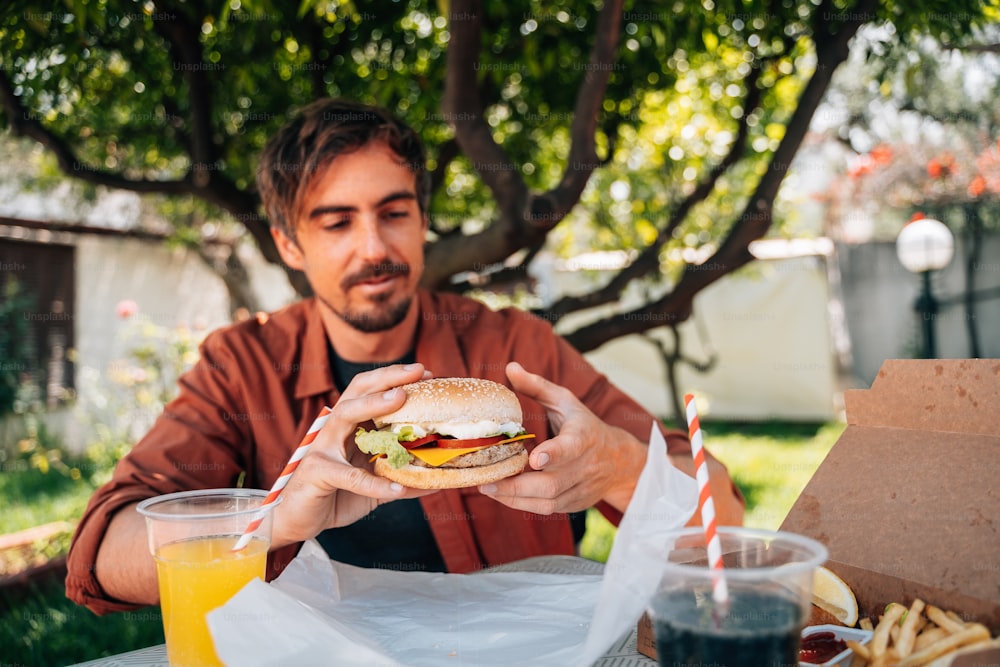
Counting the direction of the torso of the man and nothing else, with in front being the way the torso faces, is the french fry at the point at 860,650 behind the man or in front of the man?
in front

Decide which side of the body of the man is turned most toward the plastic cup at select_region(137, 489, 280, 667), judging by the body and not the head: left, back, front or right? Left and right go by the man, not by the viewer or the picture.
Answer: front

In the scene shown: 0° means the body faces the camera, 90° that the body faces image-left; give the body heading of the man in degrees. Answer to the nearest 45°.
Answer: approximately 0°

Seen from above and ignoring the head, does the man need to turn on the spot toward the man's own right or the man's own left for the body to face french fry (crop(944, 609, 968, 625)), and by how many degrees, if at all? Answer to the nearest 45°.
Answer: approximately 45° to the man's own left

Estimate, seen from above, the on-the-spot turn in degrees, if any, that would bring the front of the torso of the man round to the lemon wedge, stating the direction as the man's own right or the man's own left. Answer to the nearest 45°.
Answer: approximately 45° to the man's own left

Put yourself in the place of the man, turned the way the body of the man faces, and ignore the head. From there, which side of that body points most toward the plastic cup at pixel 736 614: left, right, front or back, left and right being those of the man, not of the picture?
front

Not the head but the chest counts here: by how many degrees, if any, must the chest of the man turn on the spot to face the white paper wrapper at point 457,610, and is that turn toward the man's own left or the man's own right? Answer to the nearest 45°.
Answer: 0° — they already face it

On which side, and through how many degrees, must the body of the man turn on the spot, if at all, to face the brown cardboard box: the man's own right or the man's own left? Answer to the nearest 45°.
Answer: approximately 45° to the man's own left
